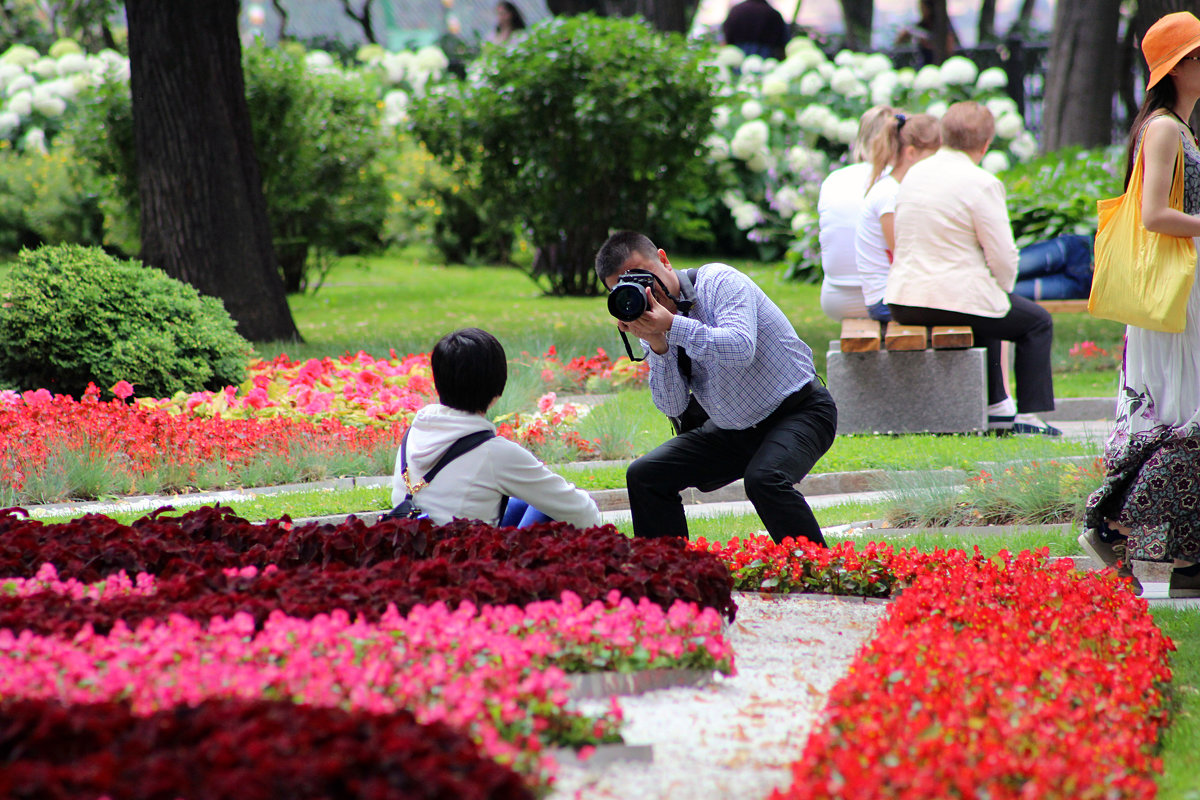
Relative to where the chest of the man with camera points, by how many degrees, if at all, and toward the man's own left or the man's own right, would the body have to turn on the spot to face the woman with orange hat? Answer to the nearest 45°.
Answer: approximately 135° to the man's own left

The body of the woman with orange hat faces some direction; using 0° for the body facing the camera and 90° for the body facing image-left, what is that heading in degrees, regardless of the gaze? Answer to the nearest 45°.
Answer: approximately 270°

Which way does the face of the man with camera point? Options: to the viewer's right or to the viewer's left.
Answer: to the viewer's left

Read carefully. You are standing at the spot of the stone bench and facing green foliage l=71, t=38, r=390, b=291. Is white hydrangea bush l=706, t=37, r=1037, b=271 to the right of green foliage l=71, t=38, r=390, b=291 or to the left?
right

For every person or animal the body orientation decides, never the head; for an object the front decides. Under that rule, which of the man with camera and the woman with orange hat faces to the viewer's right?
the woman with orange hat

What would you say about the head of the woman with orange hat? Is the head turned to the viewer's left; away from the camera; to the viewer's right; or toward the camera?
to the viewer's right

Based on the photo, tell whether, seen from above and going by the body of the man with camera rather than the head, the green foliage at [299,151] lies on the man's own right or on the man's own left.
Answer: on the man's own right

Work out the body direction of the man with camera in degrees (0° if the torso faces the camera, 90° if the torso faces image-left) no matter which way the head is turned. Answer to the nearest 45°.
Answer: approximately 45°
